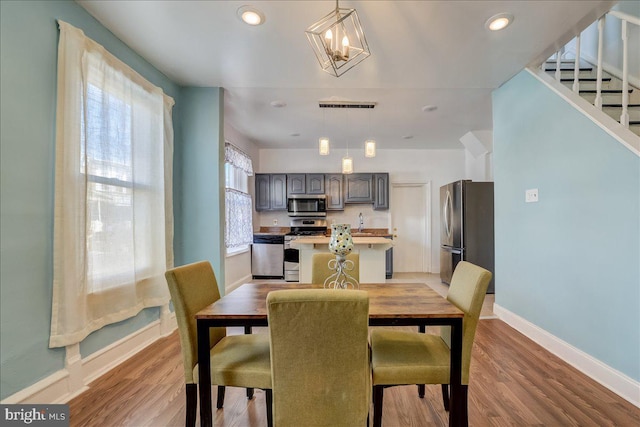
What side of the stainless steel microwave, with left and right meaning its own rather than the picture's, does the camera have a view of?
front

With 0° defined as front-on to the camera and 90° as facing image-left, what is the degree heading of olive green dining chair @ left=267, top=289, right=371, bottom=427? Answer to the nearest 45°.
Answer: approximately 180°

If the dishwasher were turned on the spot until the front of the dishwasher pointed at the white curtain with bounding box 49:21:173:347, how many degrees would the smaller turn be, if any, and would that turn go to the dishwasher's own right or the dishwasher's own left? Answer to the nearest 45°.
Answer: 0° — it already faces it

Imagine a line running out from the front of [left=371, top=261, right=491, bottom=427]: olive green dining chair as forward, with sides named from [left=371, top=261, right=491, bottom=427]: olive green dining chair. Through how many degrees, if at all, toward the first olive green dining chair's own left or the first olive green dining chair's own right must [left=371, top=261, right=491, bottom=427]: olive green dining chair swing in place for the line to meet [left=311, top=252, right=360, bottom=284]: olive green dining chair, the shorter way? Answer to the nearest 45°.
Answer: approximately 45° to the first olive green dining chair's own right

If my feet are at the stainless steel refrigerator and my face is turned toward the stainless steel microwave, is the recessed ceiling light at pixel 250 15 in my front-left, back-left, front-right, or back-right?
front-left

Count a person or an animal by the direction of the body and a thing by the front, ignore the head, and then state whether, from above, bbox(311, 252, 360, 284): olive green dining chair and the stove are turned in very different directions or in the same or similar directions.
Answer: same or similar directions

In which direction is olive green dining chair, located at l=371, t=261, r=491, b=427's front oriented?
to the viewer's left

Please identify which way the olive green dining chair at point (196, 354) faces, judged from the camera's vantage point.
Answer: facing to the right of the viewer

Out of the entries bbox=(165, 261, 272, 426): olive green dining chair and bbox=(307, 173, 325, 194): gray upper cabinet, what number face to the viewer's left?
0

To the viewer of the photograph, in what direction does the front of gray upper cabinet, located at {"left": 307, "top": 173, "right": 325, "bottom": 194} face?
facing the viewer

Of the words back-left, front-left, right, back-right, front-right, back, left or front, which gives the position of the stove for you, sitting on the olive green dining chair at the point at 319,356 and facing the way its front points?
front

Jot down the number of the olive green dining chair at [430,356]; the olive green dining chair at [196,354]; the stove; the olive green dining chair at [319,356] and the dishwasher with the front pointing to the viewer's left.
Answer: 1

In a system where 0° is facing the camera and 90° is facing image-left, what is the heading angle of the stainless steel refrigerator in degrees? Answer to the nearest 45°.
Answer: approximately 45°

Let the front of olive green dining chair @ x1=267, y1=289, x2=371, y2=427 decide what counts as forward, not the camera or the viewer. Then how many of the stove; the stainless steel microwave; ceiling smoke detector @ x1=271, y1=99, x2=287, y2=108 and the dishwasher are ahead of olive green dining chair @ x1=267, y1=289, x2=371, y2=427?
4

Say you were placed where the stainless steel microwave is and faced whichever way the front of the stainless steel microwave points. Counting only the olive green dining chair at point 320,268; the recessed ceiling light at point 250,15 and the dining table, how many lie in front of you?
3

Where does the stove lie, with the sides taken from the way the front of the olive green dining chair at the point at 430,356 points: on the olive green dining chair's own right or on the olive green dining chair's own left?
on the olive green dining chair's own right

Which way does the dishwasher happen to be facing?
toward the camera

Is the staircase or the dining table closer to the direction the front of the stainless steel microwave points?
the dining table

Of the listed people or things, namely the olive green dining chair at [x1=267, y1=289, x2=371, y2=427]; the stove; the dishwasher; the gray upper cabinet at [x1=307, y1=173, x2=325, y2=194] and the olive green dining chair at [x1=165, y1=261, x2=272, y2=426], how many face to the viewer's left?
0
